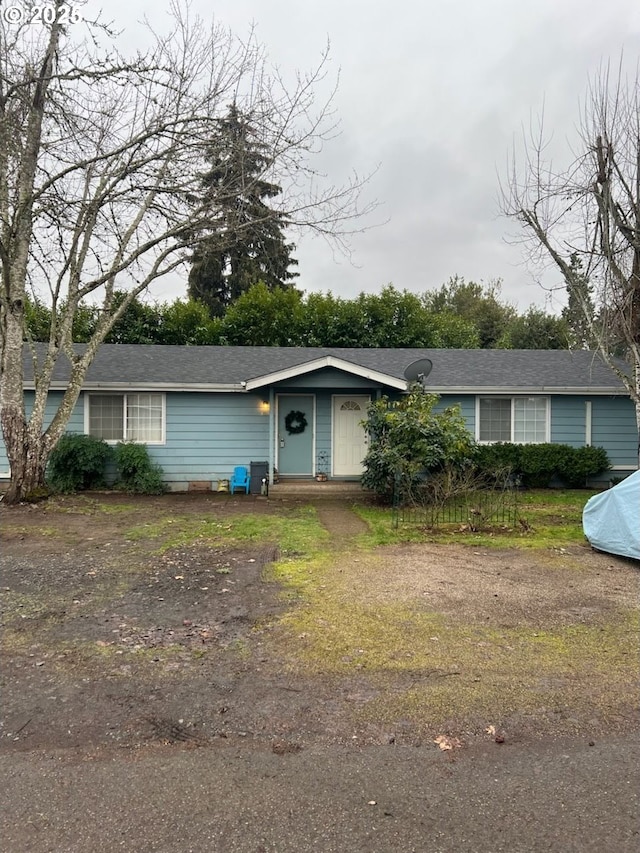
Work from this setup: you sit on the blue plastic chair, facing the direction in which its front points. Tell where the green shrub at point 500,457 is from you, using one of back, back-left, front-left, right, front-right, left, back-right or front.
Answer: left

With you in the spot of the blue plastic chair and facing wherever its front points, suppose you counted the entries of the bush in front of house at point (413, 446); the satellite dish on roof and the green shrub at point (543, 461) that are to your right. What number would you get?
0

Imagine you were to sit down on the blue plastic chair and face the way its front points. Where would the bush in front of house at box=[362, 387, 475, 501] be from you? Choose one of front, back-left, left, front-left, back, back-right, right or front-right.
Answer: front-left

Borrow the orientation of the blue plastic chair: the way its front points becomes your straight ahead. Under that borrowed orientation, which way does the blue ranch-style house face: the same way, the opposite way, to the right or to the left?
the same way

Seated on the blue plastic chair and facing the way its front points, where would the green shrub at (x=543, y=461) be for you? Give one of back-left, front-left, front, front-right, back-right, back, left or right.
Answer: left

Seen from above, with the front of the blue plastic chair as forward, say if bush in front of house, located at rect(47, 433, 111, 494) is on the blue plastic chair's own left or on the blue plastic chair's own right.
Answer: on the blue plastic chair's own right

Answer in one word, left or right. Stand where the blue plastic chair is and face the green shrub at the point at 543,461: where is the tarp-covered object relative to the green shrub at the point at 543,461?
right

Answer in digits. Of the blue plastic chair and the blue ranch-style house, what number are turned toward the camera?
2

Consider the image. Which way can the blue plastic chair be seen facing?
toward the camera
